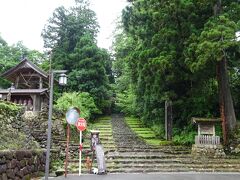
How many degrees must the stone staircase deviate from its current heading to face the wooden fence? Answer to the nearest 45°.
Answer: approximately 135° to its left

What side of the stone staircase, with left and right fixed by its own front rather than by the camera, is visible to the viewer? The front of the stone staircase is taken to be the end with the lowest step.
front

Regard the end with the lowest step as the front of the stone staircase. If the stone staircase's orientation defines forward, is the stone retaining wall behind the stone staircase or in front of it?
in front

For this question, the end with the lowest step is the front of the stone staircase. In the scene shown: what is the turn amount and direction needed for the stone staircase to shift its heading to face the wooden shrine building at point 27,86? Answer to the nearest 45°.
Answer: approximately 135° to its right

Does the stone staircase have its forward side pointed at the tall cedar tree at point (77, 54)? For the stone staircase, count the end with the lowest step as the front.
no

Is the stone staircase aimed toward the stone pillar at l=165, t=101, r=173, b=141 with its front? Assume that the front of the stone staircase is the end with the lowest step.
no

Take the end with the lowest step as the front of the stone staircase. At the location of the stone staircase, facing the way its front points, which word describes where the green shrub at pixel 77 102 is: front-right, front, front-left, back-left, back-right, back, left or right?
back-right

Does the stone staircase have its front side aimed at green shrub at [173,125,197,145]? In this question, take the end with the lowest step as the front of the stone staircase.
no
